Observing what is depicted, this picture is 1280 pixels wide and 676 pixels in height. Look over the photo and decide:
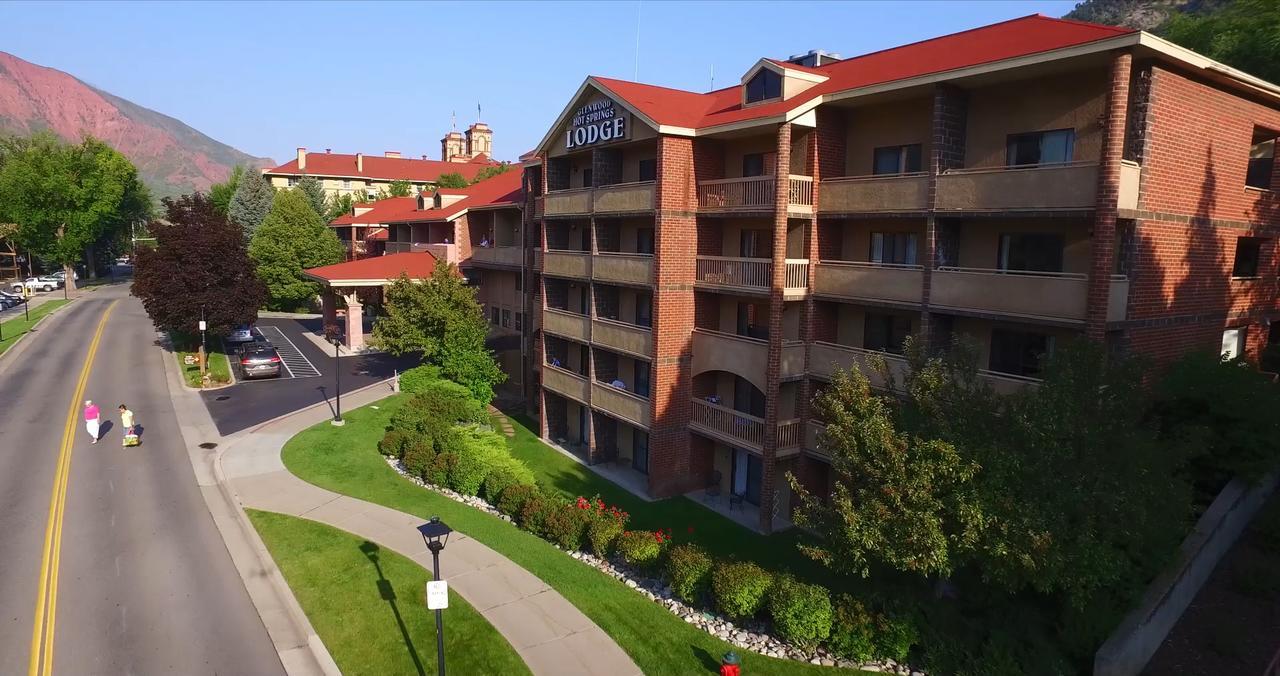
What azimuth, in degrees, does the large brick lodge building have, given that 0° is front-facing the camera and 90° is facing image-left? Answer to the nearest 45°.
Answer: approximately 45°

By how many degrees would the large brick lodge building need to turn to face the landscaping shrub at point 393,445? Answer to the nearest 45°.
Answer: approximately 45° to its right

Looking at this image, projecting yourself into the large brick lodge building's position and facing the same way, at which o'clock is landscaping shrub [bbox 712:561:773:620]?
The landscaping shrub is roughly at 11 o'clock from the large brick lodge building.
